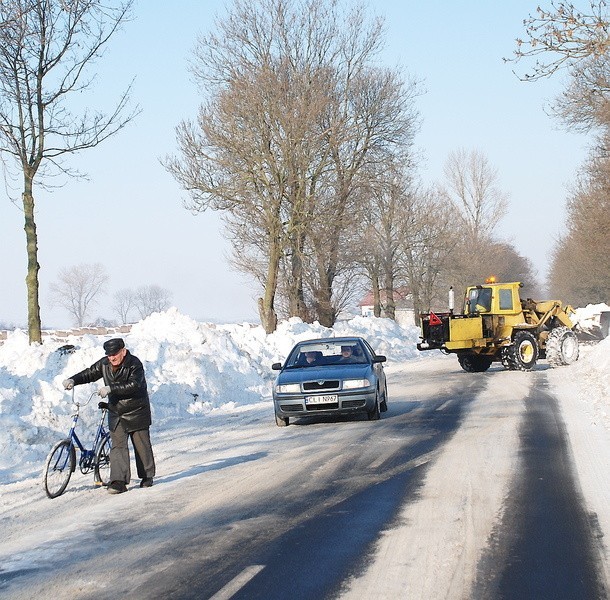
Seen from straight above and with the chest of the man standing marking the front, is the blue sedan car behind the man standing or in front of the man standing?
behind

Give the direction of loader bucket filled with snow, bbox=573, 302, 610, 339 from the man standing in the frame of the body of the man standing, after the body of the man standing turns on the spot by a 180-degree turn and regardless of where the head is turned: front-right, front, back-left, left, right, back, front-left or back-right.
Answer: front

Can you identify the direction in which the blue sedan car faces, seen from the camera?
facing the viewer

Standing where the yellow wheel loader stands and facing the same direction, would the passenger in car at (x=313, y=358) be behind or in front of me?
behind

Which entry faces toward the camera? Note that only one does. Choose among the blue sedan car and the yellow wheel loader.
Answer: the blue sedan car

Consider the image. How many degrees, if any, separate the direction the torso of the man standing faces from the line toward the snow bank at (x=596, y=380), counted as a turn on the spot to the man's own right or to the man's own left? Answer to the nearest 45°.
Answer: approximately 180°

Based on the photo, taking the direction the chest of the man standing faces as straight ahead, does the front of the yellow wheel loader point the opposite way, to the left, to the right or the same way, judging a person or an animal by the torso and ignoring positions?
the opposite way

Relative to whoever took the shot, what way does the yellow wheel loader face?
facing away from the viewer and to the right of the viewer

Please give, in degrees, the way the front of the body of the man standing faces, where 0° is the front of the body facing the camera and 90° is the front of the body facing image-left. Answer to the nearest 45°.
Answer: approximately 45°

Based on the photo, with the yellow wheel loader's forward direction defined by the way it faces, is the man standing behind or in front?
behind

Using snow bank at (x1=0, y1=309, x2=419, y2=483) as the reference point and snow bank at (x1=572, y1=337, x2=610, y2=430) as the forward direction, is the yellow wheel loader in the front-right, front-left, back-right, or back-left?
front-left

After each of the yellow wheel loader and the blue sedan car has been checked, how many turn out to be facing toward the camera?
1
